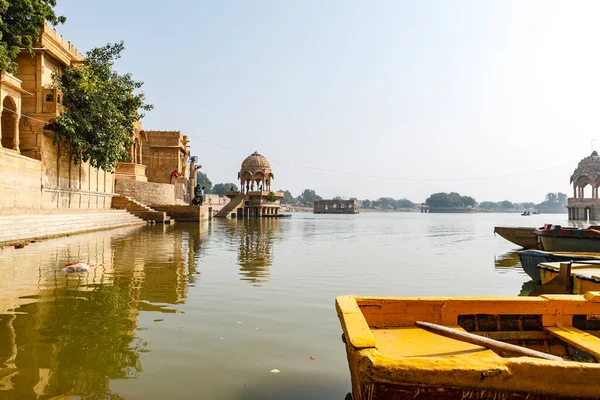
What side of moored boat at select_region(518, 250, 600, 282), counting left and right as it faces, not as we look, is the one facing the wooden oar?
left

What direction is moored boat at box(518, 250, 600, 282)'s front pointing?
to the viewer's left

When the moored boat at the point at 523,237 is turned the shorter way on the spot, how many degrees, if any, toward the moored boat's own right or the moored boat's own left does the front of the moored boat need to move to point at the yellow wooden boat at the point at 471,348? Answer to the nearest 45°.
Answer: approximately 90° to the moored boat's own left

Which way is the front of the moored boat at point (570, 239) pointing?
to the viewer's left

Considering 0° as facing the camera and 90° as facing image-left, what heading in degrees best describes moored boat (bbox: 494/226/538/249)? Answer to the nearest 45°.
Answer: approximately 90°

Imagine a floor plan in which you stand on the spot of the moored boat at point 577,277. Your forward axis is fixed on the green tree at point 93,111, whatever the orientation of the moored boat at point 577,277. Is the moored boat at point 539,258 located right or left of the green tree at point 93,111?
right

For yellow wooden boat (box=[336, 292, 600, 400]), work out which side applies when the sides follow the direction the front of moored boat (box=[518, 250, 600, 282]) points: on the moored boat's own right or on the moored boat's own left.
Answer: on the moored boat's own left

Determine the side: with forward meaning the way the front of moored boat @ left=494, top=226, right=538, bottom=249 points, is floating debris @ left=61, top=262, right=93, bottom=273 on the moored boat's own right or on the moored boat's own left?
on the moored boat's own left

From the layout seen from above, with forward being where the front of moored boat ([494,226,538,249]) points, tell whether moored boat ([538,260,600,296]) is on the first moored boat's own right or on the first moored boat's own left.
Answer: on the first moored boat's own left

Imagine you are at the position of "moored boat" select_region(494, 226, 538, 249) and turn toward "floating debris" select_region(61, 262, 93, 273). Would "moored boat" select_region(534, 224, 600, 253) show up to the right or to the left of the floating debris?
left

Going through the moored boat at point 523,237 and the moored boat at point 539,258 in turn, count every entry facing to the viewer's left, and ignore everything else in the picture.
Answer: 2

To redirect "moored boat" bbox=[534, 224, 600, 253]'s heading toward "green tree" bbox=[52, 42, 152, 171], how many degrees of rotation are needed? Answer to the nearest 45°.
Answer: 0° — it already faces it

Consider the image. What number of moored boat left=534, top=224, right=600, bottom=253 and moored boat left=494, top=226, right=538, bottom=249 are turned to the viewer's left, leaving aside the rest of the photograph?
2
